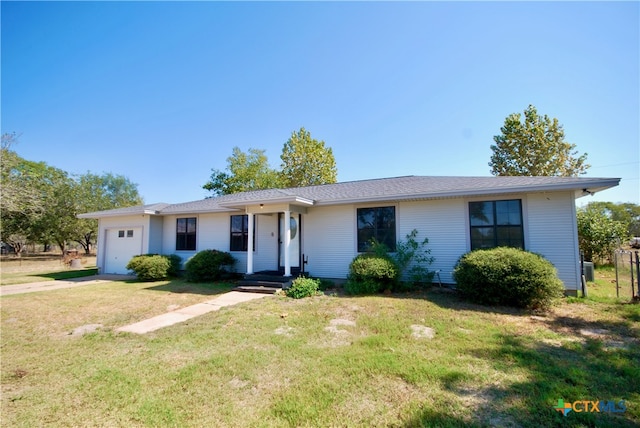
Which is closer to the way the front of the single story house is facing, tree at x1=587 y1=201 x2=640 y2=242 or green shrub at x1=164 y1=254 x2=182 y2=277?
the green shrub

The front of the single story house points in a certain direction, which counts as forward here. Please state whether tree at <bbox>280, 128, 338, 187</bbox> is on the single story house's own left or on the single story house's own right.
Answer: on the single story house's own right

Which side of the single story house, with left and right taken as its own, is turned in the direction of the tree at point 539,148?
back

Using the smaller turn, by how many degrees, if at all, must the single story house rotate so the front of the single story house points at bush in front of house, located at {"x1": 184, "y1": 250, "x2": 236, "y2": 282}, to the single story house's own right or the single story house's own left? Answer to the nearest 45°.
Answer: approximately 45° to the single story house's own right

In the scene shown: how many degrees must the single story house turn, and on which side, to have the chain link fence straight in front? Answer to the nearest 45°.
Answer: approximately 135° to its left

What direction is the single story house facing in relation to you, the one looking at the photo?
facing the viewer and to the left of the viewer

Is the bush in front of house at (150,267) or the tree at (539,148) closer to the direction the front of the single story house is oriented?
the bush in front of house

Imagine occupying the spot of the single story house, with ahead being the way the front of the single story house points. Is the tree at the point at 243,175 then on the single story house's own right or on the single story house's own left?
on the single story house's own right

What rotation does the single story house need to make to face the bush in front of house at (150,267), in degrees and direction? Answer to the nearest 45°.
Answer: approximately 45° to its right

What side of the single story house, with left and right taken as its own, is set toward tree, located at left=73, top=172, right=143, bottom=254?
right
